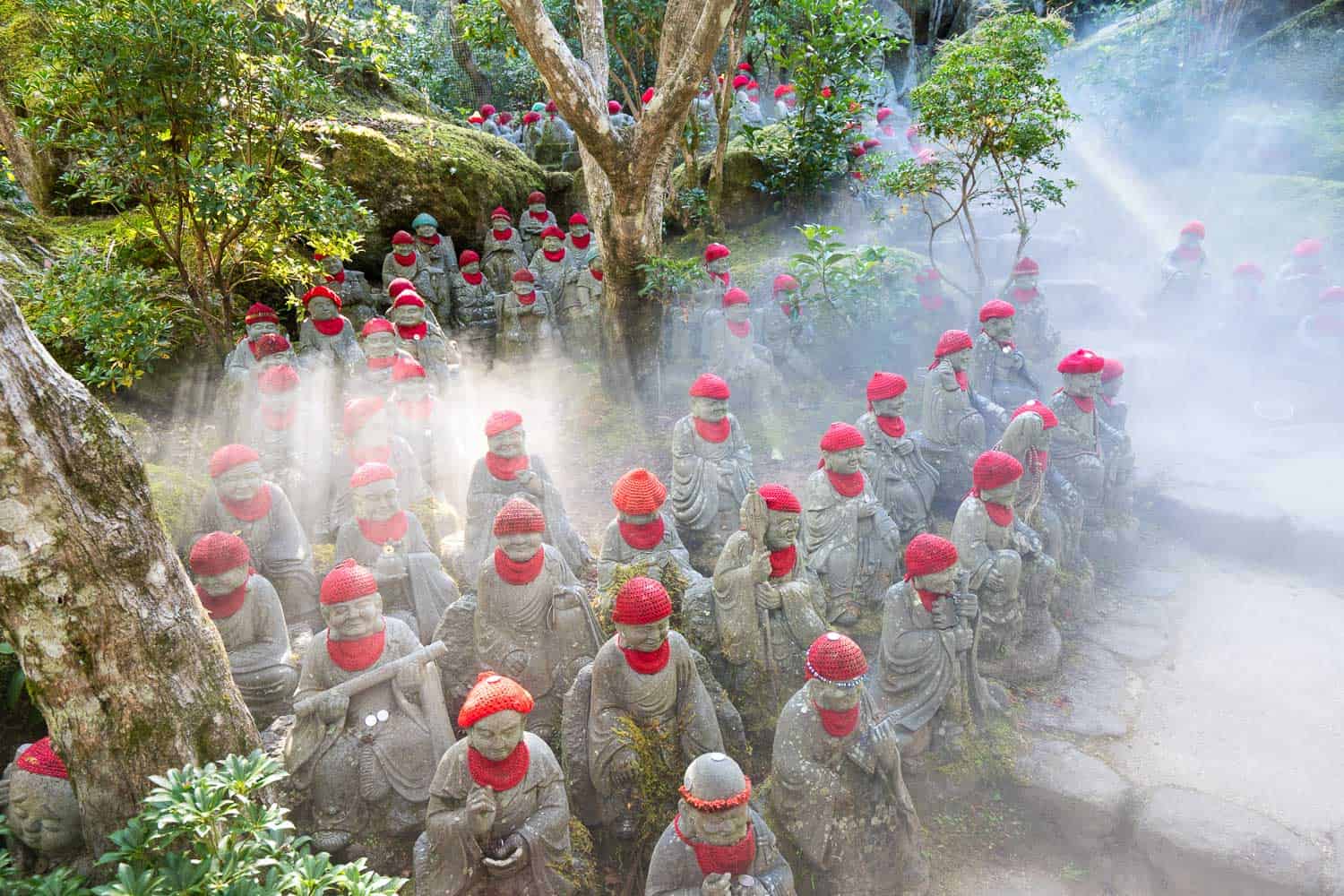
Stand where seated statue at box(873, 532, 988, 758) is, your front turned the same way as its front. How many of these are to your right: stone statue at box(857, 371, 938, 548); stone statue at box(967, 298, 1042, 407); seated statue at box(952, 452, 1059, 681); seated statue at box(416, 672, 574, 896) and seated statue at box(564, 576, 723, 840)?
2

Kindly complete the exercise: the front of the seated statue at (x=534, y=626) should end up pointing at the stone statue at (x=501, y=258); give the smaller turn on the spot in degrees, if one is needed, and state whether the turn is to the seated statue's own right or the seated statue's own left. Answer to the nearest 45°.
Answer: approximately 180°

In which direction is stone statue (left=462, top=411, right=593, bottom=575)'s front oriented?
toward the camera

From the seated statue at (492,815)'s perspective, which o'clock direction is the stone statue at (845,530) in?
The stone statue is roughly at 8 o'clock from the seated statue.

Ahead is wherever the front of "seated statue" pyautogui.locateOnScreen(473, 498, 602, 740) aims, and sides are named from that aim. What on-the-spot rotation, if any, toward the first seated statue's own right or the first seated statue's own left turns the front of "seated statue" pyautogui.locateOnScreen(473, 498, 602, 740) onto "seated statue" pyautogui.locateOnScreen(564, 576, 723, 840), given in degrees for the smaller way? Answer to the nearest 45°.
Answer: approximately 45° to the first seated statue's own left

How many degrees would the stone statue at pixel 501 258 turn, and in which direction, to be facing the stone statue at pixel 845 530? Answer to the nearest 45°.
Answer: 0° — it already faces it

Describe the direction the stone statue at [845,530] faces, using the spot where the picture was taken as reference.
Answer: facing the viewer and to the right of the viewer

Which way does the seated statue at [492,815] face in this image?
toward the camera

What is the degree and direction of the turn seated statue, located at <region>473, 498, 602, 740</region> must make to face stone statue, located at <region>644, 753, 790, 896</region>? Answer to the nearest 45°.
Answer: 0° — it already faces it

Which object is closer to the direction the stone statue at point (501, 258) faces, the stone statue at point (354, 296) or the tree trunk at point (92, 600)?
the tree trunk

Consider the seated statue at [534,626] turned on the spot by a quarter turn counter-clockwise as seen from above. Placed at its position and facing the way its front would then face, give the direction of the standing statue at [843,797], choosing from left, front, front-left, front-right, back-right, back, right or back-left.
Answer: front-right

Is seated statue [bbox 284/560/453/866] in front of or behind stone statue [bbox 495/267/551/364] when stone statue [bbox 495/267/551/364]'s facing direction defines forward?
in front

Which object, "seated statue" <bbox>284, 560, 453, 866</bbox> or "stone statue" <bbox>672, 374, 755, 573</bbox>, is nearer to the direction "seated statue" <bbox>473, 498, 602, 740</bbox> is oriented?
the seated statue

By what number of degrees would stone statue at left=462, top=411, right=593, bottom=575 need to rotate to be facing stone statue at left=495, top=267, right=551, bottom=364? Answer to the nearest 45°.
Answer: approximately 180°
